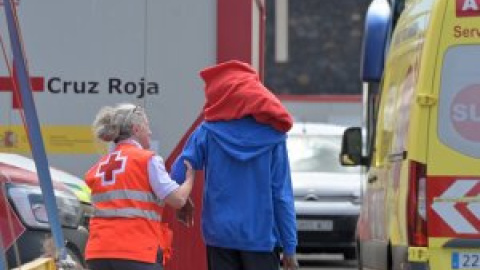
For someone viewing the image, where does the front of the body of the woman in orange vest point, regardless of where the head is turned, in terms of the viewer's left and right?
facing away from the viewer and to the right of the viewer

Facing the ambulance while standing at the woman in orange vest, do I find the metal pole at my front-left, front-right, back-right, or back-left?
back-right

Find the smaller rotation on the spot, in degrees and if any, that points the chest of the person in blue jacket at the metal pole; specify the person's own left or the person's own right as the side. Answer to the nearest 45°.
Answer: approximately 135° to the person's own left

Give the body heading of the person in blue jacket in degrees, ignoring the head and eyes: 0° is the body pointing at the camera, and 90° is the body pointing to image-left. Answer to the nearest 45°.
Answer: approximately 180°

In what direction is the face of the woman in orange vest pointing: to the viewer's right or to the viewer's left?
to the viewer's right

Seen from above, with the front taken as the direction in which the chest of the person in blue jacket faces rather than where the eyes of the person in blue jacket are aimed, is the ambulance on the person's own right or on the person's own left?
on the person's own right

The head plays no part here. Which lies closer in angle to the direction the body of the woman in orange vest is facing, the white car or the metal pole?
the white car

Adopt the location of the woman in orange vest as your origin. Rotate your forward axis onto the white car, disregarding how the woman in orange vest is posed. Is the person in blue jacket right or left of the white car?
right

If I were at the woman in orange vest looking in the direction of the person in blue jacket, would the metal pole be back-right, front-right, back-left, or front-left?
back-right
